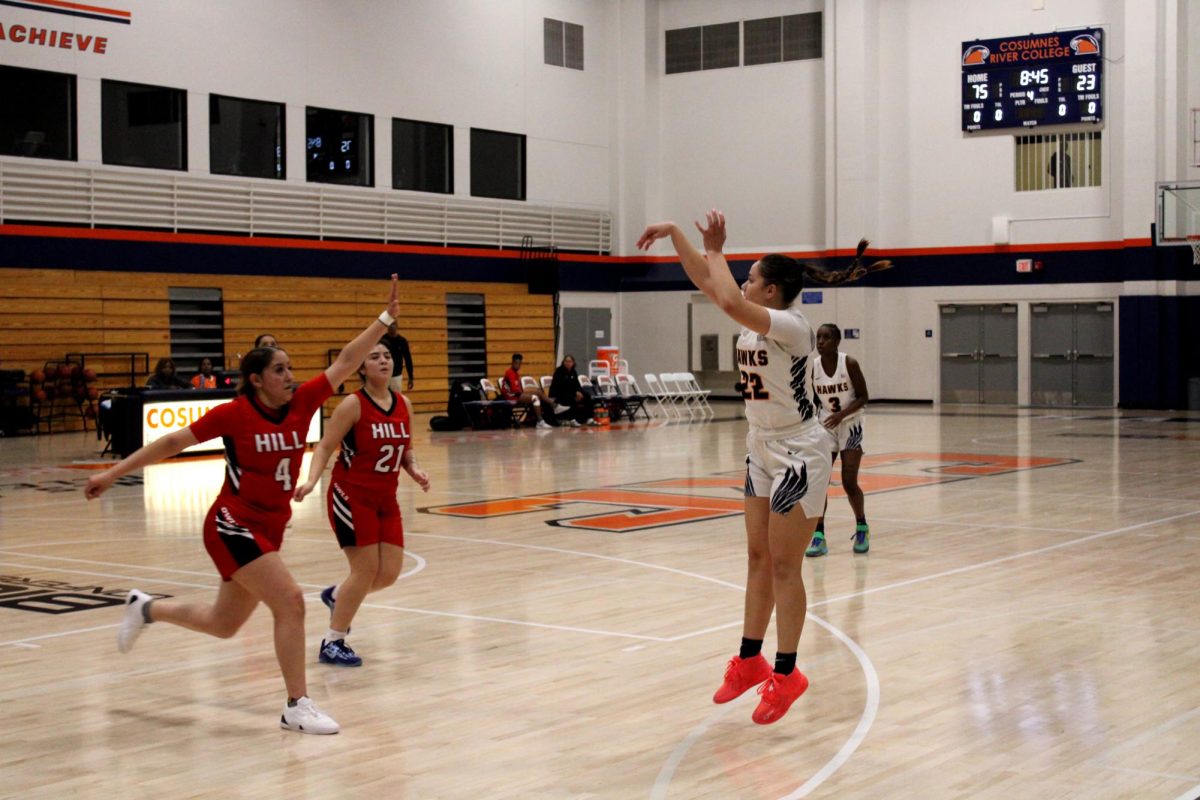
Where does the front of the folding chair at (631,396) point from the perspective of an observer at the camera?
facing the viewer and to the right of the viewer

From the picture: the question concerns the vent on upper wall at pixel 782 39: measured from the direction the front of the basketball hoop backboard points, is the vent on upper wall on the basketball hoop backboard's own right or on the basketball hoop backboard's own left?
on the basketball hoop backboard's own right

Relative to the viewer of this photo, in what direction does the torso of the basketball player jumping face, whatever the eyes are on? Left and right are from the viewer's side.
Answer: facing the viewer and to the left of the viewer

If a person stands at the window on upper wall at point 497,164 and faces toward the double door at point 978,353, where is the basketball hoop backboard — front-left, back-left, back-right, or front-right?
front-right

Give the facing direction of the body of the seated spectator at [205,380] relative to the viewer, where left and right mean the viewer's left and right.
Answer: facing the viewer

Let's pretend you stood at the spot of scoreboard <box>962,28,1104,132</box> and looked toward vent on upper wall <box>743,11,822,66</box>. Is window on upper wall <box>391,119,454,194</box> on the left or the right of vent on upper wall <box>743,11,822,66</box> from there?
left

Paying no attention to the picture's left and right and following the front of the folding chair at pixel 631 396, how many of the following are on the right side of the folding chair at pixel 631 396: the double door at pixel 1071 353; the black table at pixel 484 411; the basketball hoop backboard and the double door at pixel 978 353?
1

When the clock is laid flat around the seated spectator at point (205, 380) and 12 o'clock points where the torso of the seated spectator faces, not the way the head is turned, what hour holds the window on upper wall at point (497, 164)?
The window on upper wall is roughly at 7 o'clock from the seated spectator.

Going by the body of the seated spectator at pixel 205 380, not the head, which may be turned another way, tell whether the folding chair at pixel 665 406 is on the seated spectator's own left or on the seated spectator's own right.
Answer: on the seated spectator's own left

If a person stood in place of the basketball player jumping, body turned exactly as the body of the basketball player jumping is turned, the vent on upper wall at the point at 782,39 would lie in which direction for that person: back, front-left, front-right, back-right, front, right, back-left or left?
back-right

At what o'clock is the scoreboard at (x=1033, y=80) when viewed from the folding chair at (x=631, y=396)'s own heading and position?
The scoreboard is roughly at 10 o'clock from the folding chair.

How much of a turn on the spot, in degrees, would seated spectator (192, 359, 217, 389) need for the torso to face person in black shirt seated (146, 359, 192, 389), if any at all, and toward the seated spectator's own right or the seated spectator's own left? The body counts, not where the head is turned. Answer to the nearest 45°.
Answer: approximately 90° to the seated spectator's own right

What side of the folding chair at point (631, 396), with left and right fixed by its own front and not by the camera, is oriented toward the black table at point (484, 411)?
right

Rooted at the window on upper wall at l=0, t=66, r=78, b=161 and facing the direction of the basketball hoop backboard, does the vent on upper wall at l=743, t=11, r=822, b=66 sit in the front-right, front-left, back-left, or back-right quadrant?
front-left

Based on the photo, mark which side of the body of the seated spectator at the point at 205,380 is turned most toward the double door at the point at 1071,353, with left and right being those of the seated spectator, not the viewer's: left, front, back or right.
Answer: left

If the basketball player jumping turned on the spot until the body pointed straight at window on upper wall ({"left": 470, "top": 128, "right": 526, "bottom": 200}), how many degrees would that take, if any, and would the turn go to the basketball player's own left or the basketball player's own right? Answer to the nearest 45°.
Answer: approximately 135° to the basketball player's own right
